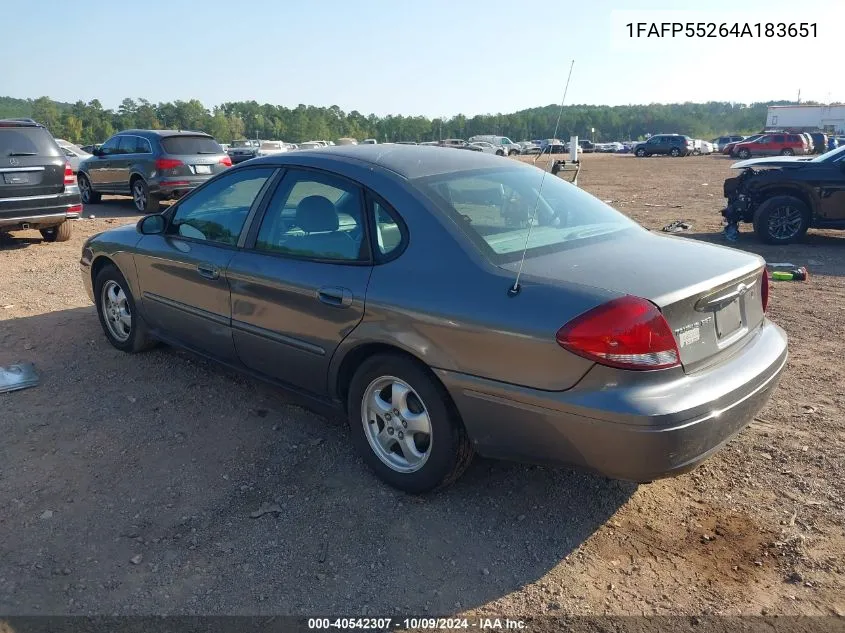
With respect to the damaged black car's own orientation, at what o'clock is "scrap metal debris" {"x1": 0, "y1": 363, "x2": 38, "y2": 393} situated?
The scrap metal debris is roughly at 10 o'clock from the damaged black car.

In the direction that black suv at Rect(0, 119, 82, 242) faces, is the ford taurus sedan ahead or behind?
behind

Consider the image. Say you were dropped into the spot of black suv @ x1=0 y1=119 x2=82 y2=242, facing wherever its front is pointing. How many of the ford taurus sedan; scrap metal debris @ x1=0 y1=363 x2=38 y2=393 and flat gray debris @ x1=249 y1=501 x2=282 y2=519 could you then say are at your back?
3

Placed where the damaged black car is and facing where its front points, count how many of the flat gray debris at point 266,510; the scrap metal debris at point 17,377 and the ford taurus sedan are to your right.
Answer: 0

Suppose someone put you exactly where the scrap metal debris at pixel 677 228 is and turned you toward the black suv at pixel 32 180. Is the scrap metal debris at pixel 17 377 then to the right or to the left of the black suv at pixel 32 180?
left

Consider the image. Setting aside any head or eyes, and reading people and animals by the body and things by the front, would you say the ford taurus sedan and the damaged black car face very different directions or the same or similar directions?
same or similar directions

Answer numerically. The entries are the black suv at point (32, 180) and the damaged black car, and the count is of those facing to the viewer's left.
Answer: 1

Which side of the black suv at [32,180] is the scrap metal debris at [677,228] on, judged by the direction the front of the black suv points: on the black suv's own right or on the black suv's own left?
on the black suv's own right

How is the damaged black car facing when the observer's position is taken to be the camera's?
facing to the left of the viewer

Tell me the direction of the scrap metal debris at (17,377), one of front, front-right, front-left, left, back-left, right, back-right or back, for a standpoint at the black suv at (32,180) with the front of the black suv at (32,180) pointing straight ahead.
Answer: back

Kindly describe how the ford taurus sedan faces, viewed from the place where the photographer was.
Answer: facing away from the viewer and to the left of the viewer

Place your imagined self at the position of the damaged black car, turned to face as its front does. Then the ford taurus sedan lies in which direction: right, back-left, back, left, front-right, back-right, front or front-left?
left

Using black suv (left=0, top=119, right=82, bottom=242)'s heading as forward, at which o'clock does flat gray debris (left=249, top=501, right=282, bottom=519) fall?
The flat gray debris is roughly at 6 o'clock from the black suv.

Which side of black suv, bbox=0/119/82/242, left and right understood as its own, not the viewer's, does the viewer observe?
back
